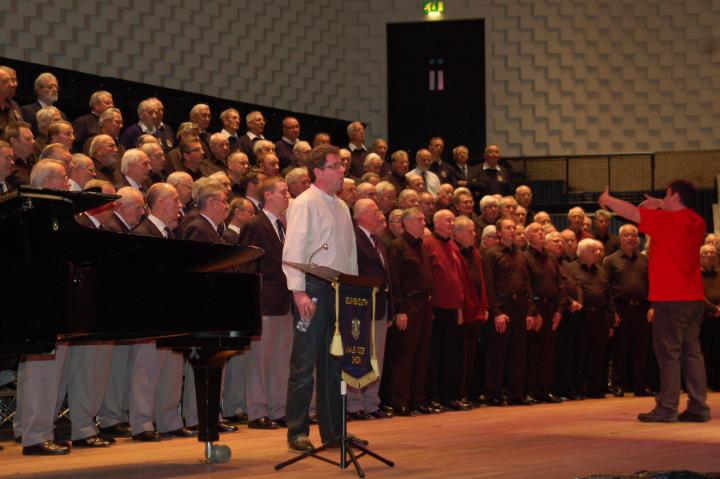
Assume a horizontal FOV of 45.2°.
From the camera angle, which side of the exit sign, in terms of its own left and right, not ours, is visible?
front

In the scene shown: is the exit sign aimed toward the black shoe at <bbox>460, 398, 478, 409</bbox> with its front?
yes

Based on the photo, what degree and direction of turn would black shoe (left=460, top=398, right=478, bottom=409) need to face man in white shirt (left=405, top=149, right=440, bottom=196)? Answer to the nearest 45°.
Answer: approximately 135° to its left

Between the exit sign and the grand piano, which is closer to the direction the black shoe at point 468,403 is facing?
the grand piano

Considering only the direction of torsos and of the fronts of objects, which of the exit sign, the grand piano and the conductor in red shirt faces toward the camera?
the exit sign

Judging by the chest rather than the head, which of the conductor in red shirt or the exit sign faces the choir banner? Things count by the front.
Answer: the exit sign

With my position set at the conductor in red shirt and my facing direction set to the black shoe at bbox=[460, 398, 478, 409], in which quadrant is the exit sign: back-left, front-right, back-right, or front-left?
front-right

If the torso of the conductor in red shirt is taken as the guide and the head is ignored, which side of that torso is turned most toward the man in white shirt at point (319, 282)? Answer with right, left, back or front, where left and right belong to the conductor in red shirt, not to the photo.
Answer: left

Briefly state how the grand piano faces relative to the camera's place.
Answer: facing to the left of the viewer

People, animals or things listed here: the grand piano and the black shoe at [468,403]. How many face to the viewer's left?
1

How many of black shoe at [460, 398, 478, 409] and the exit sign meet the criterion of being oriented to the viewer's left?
0

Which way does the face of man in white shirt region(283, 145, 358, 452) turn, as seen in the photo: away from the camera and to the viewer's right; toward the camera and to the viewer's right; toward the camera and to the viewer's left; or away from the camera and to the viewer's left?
toward the camera and to the viewer's right

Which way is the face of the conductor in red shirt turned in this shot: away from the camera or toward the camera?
away from the camera

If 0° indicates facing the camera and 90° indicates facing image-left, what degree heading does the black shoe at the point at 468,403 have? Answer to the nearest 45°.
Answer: approximately 315°

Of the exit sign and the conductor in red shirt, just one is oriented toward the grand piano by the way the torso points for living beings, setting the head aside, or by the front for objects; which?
the exit sign
